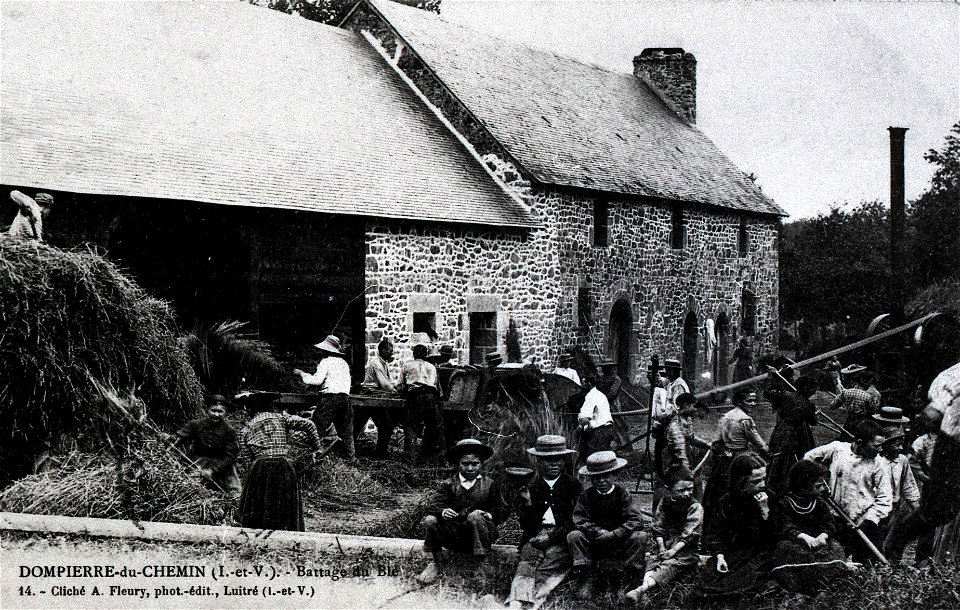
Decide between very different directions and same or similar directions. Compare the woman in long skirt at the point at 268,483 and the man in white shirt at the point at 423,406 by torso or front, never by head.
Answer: same or similar directions

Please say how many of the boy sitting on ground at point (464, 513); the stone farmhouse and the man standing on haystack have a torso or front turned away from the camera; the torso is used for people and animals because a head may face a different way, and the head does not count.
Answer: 0

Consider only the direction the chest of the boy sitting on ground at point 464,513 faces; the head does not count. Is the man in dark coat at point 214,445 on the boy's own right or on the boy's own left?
on the boy's own right

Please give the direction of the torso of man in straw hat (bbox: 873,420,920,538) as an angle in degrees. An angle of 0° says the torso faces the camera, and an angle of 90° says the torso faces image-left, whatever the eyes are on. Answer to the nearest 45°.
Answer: approximately 45°

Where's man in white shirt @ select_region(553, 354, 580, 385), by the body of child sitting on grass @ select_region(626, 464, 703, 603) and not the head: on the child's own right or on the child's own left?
on the child's own right

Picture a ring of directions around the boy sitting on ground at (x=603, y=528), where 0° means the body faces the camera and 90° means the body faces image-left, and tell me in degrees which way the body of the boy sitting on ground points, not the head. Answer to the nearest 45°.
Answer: approximately 0°

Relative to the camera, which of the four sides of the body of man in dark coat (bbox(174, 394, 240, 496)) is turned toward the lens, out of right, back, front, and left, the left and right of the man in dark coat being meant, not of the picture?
front

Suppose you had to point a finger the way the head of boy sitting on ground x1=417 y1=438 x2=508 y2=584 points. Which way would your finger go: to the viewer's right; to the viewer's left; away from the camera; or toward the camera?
toward the camera

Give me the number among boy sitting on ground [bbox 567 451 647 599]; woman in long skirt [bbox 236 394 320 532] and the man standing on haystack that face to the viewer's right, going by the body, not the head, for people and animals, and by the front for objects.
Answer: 1

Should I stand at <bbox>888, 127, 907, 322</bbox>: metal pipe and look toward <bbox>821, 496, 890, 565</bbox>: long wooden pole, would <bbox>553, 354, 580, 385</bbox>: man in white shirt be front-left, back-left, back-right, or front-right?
front-right

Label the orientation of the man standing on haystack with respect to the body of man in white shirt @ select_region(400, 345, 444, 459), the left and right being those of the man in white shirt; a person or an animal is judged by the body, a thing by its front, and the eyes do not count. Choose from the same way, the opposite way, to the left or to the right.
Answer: to the right

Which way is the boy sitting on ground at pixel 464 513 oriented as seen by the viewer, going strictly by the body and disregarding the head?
toward the camera

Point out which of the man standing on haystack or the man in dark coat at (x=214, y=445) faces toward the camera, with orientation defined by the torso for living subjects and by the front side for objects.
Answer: the man in dark coat

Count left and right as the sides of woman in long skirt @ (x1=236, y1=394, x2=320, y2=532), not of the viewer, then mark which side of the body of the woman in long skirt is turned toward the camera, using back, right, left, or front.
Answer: back

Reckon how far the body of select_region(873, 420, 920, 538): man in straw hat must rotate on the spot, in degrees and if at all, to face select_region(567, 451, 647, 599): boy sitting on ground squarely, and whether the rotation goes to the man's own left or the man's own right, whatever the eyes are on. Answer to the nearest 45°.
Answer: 0° — they already face them

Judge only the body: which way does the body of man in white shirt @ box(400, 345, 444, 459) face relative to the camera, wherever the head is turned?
away from the camera
